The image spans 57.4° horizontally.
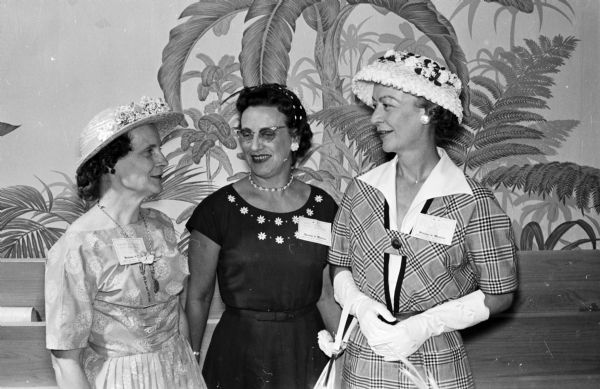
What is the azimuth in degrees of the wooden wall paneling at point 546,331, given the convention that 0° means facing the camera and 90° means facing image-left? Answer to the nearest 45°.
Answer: approximately 0°

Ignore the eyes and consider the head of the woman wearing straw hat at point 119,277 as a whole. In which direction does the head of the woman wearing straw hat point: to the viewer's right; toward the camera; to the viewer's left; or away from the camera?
to the viewer's right

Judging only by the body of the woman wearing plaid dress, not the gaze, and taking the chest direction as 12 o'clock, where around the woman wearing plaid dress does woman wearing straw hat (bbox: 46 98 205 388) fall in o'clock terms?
The woman wearing straw hat is roughly at 1 o'clock from the woman wearing plaid dress.

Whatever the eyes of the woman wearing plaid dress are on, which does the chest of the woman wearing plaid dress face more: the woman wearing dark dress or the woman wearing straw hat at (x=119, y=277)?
the woman wearing straw hat

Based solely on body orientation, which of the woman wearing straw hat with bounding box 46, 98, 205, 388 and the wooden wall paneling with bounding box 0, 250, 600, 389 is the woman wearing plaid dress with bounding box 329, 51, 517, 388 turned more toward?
the woman wearing straw hat

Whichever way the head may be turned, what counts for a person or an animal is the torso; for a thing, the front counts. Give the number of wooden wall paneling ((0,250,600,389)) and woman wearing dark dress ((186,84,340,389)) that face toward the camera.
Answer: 2
